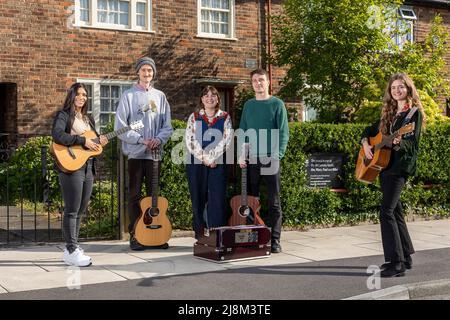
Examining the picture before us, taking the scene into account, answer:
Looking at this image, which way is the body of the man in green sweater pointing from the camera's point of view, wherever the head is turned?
toward the camera

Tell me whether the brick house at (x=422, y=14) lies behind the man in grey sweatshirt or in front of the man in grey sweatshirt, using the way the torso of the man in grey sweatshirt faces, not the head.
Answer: behind

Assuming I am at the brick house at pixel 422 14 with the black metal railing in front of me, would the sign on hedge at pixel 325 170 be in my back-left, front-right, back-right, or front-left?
front-left

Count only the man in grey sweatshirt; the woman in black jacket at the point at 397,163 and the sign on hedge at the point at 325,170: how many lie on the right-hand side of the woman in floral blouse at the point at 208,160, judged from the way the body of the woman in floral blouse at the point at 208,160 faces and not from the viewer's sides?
1

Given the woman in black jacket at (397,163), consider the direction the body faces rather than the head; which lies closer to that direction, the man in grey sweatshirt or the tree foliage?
the man in grey sweatshirt

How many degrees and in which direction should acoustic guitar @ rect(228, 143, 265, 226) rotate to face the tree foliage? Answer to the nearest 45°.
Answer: approximately 180°

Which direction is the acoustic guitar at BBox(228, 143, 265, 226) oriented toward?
toward the camera

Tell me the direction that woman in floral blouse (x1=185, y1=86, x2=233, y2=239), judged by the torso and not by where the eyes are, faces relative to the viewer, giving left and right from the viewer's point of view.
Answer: facing the viewer

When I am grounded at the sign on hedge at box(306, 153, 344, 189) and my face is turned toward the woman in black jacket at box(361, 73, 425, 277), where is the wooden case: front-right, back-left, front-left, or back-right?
front-right

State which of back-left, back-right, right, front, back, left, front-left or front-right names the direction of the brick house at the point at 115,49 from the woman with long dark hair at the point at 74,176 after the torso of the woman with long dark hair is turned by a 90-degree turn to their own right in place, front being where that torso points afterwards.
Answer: back-right

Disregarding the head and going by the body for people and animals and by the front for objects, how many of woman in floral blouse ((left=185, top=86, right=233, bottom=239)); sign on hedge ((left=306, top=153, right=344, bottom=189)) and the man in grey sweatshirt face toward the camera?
3

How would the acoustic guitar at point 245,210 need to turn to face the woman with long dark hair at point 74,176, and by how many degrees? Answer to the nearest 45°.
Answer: approximately 45° to its right
